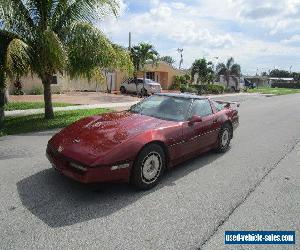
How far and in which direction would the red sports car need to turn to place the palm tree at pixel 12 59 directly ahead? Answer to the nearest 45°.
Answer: approximately 90° to its right

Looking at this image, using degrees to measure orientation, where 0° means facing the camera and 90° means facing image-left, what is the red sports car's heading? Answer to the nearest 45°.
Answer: approximately 45°

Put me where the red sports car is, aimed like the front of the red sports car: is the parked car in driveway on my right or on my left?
on my right

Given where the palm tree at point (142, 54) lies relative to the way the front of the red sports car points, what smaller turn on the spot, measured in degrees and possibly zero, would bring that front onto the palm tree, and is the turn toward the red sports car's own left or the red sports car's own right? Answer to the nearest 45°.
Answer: approximately 135° to the red sports car's own right

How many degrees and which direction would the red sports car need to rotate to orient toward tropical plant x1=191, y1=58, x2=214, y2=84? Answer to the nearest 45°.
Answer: approximately 135° to its right
